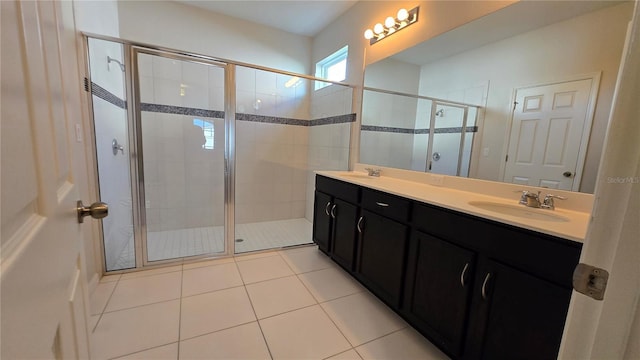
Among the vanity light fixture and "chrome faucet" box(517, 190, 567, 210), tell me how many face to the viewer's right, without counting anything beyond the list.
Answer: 0

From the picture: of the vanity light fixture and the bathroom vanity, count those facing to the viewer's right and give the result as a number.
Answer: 0

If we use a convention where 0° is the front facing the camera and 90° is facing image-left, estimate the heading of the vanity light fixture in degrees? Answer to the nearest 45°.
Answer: approximately 45°

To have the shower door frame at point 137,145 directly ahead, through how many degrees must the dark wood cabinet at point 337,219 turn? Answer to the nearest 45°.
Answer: approximately 45° to its right

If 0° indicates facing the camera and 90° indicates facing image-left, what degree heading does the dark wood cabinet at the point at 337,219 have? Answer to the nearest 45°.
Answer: approximately 45°
